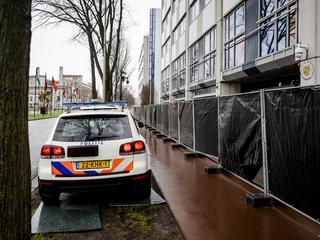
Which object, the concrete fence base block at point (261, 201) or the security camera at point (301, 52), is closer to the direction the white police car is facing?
the security camera

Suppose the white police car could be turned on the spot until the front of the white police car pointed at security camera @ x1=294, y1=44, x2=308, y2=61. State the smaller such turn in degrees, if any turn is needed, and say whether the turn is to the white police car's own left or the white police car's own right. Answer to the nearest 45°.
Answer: approximately 45° to the white police car's own right

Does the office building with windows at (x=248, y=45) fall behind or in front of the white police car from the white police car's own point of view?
in front

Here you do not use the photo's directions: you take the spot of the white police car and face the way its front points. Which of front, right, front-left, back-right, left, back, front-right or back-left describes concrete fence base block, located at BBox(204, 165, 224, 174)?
front-right

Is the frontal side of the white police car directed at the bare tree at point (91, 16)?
yes

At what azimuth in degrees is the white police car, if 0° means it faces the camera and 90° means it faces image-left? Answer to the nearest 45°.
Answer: approximately 180°

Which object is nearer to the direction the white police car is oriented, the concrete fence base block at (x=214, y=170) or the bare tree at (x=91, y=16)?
the bare tree

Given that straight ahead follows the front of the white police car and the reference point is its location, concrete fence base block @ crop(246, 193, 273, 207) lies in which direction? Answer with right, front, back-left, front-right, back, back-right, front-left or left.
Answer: right

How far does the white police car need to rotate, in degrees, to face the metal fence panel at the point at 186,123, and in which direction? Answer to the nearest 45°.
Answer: approximately 45° to its right
